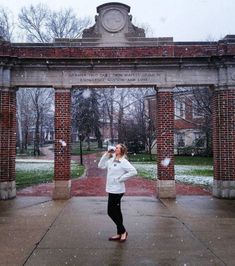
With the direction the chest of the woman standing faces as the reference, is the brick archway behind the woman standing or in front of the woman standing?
behind

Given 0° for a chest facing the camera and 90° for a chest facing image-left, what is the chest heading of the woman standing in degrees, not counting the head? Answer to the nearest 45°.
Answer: approximately 45°
